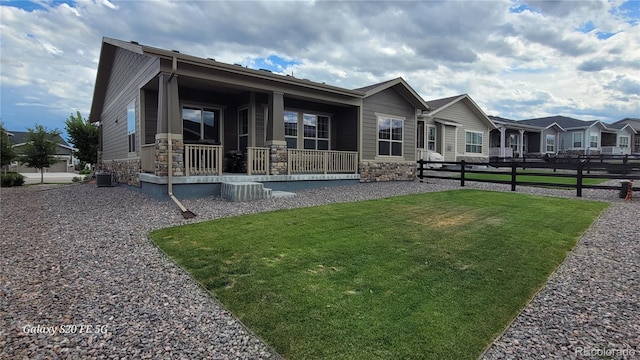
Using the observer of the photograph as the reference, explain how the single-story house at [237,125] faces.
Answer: facing the viewer and to the right of the viewer

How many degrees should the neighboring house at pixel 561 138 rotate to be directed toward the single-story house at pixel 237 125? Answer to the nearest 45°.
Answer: approximately 45° to its right

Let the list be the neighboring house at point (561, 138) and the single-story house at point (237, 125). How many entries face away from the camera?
0

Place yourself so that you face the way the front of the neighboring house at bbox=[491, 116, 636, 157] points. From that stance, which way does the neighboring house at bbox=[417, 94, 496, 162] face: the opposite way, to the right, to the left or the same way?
the same way

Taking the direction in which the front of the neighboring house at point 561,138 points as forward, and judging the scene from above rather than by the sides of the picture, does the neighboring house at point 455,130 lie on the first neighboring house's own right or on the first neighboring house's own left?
on the first neighboring house's own right

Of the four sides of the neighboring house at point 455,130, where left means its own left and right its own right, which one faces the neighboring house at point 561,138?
left

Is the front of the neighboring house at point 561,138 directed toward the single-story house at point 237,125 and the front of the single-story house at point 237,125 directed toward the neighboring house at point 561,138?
no

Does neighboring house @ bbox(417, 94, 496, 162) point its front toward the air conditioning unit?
no
